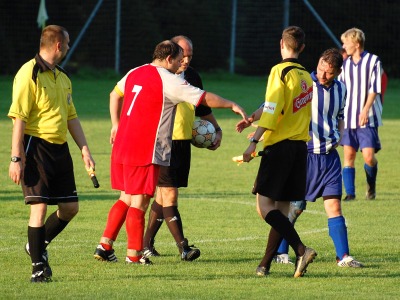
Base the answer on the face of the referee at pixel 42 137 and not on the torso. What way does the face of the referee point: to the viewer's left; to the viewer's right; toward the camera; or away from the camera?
to the viewer's right

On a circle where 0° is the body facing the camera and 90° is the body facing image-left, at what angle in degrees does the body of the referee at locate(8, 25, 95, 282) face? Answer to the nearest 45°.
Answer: approximately 315°
